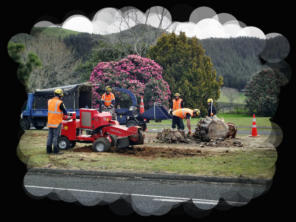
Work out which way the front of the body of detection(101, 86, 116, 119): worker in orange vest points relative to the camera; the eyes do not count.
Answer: toward the camera

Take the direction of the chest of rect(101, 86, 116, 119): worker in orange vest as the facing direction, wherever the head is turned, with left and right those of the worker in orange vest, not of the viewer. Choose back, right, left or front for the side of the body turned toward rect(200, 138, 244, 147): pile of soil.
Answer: left

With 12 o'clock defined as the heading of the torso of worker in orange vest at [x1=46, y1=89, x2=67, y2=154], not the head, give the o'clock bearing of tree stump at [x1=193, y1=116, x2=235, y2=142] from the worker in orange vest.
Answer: The tree stump is roughly at 1 o'clock from the worker in orange vest.

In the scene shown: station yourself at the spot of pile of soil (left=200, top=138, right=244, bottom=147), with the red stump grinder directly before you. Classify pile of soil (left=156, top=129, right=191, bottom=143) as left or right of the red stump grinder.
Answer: right

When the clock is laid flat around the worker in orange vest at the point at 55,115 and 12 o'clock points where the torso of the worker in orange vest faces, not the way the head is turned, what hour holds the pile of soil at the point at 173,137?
The pile of soil is roughly at 1 o'clock from the worker in orange vest.

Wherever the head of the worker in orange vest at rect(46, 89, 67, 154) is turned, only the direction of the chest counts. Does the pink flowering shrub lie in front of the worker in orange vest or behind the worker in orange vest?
in front

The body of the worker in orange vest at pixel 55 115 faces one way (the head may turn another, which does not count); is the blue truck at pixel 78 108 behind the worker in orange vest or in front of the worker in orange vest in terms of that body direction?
in front

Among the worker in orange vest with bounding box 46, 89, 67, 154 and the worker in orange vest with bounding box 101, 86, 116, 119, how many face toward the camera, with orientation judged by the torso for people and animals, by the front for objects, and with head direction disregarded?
1

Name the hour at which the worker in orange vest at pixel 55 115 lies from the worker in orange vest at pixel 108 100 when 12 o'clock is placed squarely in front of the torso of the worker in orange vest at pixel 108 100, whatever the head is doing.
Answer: the worker in orange vest at pixel 55 115 is roughly at 1 o'clock from the worker in orange vest at pixel 108 100.

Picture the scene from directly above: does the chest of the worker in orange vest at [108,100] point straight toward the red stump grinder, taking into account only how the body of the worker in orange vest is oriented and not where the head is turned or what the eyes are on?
yes

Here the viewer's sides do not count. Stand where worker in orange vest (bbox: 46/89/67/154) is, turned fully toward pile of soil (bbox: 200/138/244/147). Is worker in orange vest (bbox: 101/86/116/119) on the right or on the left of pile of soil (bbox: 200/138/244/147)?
left

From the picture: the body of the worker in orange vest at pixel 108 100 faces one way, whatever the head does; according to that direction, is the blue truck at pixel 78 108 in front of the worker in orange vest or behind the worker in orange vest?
behind

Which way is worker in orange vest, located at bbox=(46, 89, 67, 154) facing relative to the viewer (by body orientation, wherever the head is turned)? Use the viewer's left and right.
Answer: facing away from the viewer and to the right of the viewer
